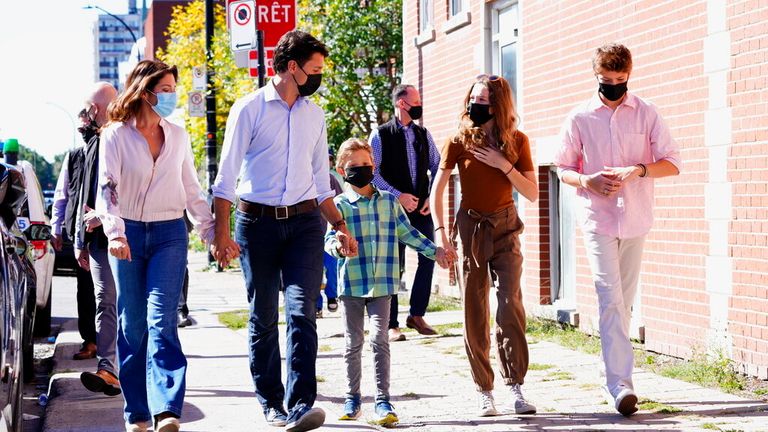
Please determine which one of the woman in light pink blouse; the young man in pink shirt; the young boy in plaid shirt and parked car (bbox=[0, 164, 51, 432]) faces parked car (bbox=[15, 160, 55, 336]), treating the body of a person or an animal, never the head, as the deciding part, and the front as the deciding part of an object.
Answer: parked car (bbox=[0, 164, 51, 432])

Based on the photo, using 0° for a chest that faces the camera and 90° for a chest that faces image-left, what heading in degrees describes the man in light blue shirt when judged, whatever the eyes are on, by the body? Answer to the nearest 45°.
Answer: approximately 0°

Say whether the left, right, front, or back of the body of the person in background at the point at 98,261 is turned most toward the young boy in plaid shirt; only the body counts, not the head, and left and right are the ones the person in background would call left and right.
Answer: left

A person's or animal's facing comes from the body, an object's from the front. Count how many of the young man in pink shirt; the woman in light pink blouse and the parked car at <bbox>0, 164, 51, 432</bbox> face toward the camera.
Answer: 2

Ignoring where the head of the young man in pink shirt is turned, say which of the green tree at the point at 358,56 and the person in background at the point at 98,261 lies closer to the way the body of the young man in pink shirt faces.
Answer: the person in background

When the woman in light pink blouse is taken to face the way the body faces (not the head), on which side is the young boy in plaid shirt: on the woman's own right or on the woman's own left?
on the woman's own left

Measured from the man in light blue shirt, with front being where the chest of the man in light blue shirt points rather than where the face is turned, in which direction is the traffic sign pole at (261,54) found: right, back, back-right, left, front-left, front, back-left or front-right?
back

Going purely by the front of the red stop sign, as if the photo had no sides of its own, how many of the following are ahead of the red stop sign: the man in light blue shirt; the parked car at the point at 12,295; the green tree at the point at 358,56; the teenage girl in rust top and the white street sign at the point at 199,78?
3

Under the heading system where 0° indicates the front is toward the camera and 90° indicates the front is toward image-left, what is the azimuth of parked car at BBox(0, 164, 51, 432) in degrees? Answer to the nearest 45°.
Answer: approximately 180°
